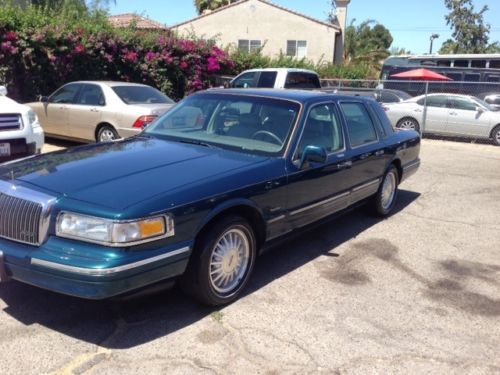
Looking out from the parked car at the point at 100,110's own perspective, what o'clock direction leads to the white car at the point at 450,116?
The white car is roughly at 4 o'clock from the parked car.

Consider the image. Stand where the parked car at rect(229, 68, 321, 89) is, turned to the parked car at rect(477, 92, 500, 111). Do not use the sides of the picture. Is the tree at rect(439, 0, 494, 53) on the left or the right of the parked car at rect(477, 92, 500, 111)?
left

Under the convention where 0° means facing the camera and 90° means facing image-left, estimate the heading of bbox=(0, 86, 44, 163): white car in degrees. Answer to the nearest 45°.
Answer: approximately 315°

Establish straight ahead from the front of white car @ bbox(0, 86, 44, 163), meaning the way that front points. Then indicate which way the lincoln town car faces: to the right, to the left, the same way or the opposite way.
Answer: to the right

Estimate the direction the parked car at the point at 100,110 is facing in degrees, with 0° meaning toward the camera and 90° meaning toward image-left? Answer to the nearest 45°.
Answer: approximately 135°

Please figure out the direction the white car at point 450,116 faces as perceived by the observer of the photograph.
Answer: facing to the right of the viewer

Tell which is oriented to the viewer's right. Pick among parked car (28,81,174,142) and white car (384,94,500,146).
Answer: the white car

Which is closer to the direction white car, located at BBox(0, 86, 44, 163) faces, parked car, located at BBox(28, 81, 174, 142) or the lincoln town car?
the lincoln town car

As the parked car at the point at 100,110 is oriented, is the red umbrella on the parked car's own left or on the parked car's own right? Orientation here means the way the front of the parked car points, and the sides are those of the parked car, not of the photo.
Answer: on the parked car's own right
